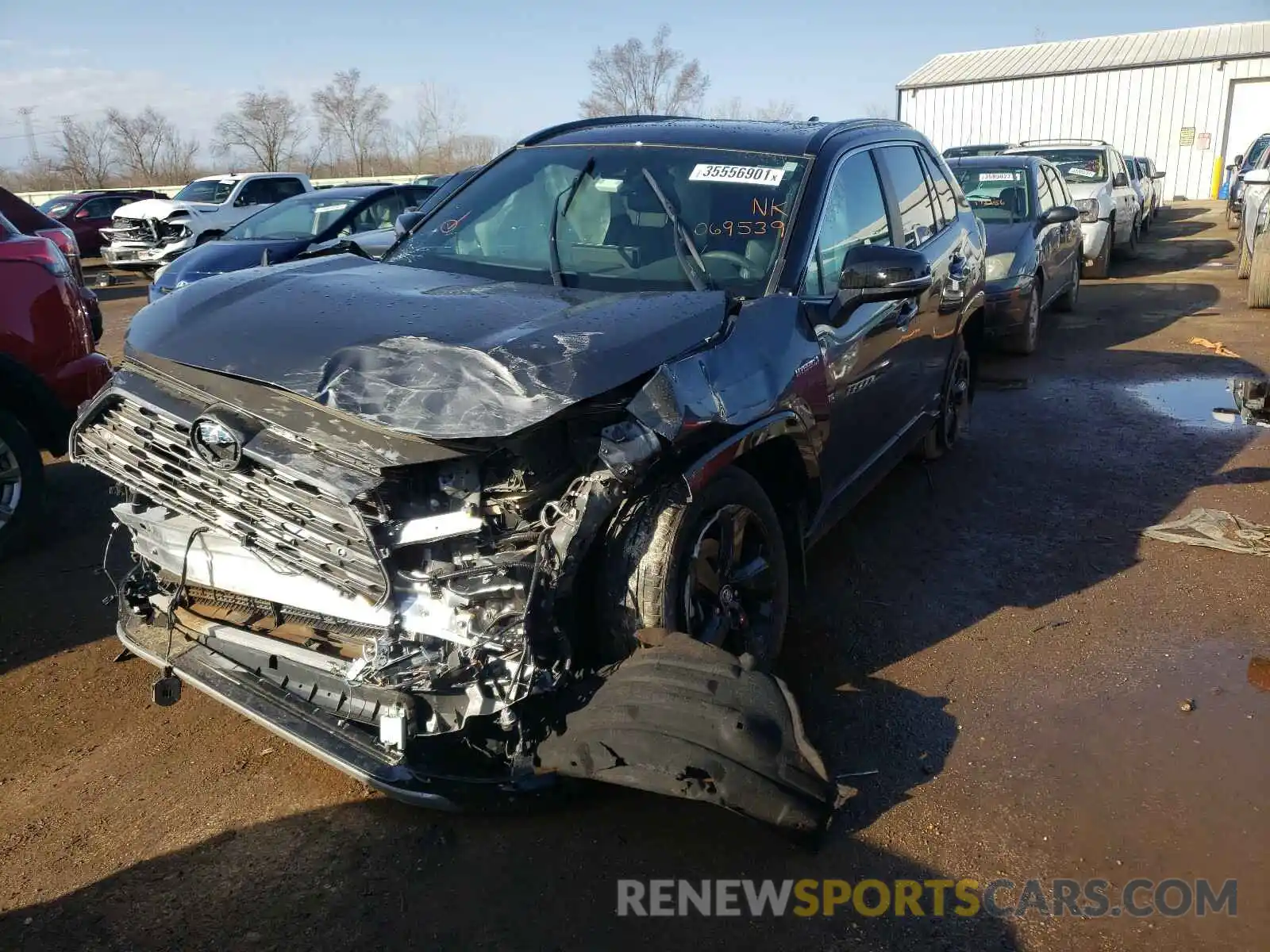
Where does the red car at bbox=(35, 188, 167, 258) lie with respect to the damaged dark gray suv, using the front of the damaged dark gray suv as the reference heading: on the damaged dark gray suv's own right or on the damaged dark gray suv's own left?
on the damaged dark gray suv's own right

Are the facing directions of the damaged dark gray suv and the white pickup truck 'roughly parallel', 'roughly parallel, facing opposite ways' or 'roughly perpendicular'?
roughly parallel

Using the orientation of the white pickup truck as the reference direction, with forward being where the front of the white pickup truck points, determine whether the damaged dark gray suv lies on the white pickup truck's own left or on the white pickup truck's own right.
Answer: on the white pickup truck's own left

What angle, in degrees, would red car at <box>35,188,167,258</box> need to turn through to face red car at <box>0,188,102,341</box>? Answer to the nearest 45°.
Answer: approximately 45° to its left

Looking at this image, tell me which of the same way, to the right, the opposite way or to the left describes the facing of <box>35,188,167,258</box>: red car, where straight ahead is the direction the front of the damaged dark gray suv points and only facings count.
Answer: the same way

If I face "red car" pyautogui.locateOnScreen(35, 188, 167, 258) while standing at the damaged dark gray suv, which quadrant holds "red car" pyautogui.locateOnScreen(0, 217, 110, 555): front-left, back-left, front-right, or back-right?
front-left

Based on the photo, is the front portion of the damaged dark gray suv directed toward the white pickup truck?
no

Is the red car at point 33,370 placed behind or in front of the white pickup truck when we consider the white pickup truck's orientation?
in front

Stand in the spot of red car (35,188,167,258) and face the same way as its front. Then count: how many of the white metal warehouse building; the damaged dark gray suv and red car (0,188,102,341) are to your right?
0

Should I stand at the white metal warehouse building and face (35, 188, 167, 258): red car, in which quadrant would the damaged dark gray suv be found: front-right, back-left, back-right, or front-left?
front-left

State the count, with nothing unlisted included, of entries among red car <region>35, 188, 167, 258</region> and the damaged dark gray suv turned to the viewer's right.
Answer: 0

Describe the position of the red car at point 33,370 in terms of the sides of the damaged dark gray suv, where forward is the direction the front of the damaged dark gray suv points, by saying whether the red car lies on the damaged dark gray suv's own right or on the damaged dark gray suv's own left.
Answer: on the damaged dark gray suv's own right

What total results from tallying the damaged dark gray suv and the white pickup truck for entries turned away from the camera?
0

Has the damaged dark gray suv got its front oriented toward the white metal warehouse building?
no

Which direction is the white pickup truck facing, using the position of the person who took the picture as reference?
facing the viewer and to the left of the viewer

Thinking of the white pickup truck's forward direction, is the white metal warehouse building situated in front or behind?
behind
